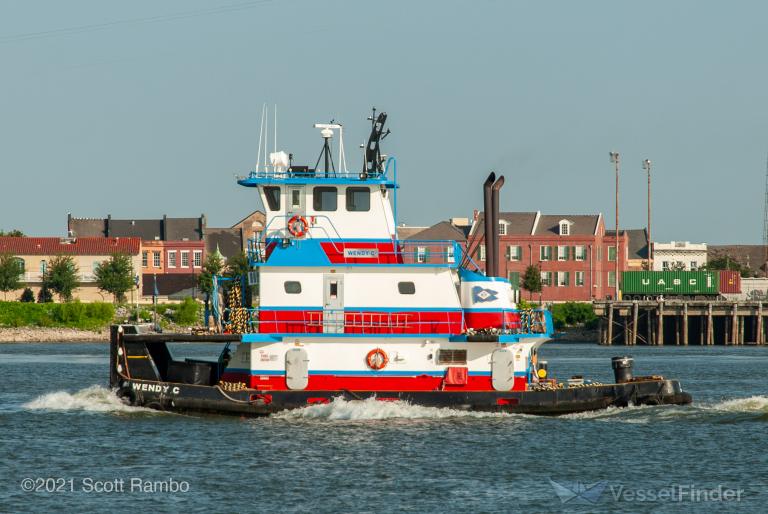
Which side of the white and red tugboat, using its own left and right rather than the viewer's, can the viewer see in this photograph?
left
